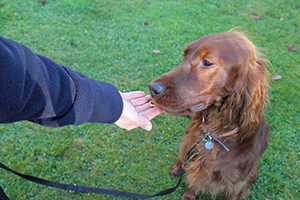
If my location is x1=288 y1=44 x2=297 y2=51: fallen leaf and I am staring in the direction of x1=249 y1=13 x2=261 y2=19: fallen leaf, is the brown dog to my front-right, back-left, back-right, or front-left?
back-left

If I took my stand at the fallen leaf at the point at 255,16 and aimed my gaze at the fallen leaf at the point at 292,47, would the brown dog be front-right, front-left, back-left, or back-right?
front-right

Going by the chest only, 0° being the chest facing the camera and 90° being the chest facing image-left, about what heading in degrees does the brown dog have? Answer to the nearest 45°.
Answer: approximately 45°

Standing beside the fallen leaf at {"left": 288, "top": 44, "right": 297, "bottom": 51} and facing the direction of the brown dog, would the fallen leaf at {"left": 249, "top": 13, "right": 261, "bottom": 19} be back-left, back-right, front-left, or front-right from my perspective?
back-right

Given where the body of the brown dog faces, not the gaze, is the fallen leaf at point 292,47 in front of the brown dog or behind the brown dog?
behind

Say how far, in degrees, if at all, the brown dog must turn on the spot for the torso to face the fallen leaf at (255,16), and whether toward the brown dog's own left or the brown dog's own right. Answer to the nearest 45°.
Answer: approximately 135° to the brown dog's own right
